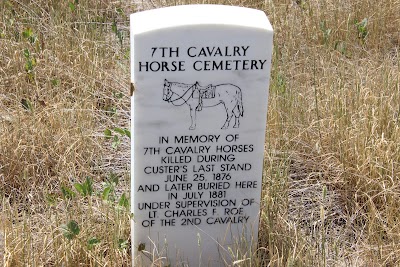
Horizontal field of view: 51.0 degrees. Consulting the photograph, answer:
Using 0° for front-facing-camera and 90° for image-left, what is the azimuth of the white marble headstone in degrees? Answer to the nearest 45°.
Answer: approximately 0°
